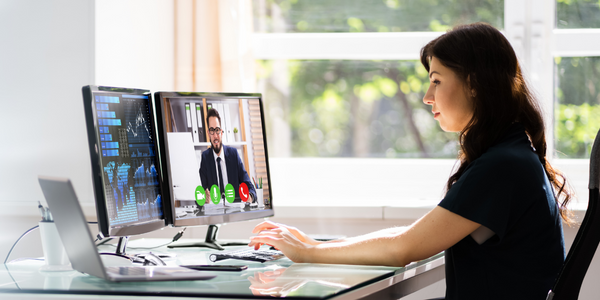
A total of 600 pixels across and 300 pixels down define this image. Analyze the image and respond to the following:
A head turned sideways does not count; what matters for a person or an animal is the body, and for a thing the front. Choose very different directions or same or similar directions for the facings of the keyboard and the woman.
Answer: very different directions

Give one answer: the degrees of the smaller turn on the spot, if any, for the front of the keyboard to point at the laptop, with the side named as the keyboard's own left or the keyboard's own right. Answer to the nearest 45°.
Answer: approximately 135° to the keyboard's own right

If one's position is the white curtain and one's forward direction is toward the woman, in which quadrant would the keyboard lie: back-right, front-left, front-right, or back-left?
front-right

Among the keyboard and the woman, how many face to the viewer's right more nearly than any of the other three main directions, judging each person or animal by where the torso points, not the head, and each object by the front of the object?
1

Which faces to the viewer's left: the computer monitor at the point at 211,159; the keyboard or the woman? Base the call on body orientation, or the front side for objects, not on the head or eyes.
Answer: the woman

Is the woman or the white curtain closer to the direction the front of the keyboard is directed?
the woman

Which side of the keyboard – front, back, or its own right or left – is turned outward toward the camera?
right

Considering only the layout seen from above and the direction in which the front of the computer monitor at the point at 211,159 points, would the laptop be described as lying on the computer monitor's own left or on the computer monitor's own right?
on the computer monitor's own right

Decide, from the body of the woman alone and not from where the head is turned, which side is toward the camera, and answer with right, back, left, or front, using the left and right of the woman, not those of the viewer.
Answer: left

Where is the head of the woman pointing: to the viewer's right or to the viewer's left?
to the viewer's left

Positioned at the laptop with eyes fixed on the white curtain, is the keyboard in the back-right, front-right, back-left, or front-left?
front-right

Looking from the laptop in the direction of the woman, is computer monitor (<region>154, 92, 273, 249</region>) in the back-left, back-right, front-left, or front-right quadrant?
front-left

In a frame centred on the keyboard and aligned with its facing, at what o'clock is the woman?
The woman is roughly at 1 o'clock from the keyboard.

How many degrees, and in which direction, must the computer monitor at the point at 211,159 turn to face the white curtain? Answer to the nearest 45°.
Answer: approximately 135° to its left

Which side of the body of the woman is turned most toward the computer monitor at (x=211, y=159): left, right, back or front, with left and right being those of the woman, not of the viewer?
front

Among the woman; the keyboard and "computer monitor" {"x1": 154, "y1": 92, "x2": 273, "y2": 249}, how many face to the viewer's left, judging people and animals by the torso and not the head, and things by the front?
1

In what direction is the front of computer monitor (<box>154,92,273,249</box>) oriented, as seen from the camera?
facing the viewer and to the right of the viewer

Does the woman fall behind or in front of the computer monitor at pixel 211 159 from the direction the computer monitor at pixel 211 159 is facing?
in front
